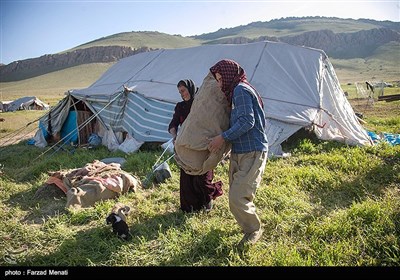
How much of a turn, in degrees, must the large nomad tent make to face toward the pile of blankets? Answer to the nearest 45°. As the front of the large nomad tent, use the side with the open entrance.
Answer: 0° — it already faces it

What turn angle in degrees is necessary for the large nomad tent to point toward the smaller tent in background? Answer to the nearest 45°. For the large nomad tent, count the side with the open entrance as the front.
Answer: approximately 90° to its right

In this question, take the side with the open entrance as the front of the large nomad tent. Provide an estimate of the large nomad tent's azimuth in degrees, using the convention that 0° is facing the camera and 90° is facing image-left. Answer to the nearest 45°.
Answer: approximately 45°
